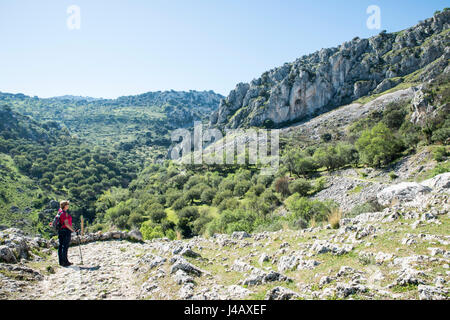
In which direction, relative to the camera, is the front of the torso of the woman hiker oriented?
to the viewer's right

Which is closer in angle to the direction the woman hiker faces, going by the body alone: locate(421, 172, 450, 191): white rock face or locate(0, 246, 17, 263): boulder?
the white rock face

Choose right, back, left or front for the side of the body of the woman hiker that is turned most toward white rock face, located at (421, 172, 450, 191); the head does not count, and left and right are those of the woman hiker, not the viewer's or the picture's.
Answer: front

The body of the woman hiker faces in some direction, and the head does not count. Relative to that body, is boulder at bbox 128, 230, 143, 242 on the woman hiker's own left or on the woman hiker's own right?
on the woman hiker's own left

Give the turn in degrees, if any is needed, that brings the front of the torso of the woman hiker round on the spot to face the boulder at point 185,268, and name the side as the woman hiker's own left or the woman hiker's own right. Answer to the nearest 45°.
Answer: approximately 45° to the woman hiker's own right

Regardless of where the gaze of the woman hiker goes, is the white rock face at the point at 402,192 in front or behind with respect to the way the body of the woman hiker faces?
in front
